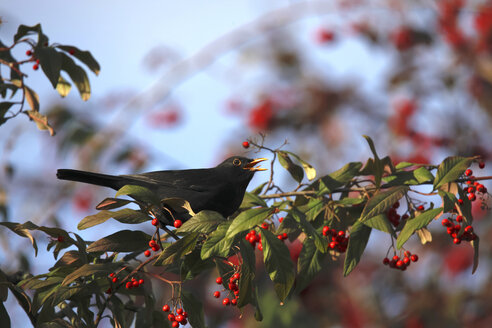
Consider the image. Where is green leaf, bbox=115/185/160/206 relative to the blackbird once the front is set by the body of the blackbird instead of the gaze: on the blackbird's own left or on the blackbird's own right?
on the blackbird's own right

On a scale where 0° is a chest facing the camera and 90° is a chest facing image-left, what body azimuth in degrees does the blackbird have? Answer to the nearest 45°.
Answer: approximately 270°
